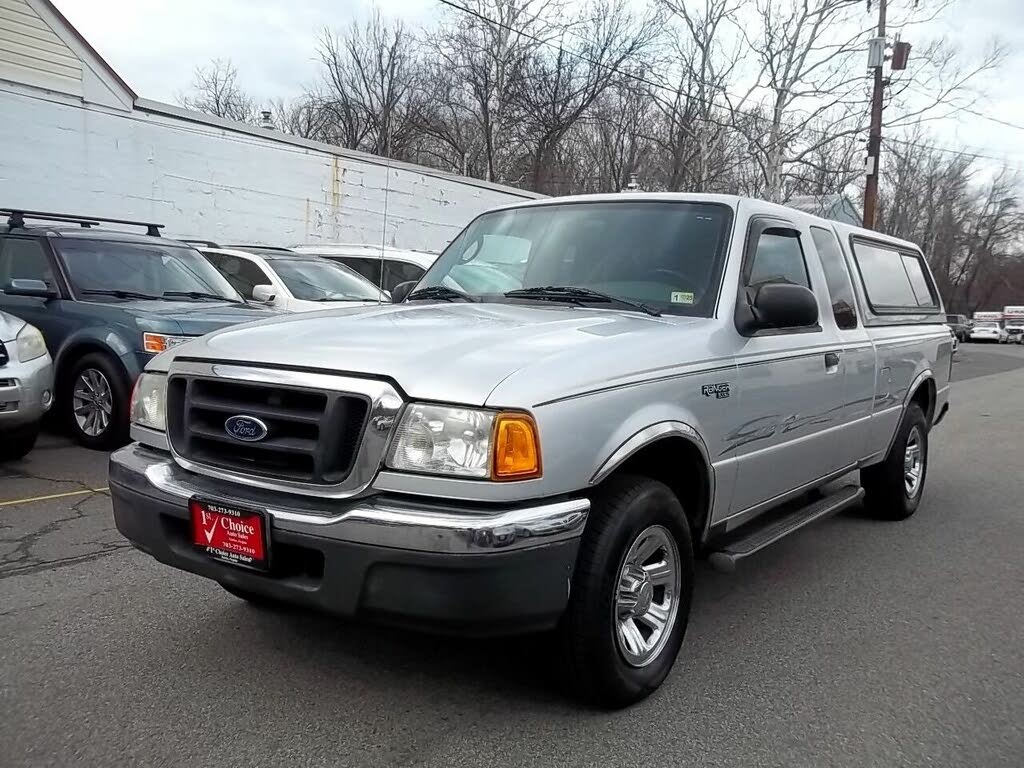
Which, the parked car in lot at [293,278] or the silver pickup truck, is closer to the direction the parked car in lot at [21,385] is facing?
the silver pickup truck

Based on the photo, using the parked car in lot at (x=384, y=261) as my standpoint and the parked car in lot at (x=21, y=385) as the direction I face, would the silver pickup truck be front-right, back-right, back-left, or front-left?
front-left

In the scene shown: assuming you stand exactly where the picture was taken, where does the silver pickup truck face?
facing the viewer and to the left of the viewer

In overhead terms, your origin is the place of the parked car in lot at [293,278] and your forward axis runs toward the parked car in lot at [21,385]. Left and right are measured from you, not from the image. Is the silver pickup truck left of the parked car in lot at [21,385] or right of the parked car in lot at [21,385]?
left

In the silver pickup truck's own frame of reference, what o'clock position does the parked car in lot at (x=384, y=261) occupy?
The parked car in lot is roughly at 4 o'clock from the silver pickup truck.

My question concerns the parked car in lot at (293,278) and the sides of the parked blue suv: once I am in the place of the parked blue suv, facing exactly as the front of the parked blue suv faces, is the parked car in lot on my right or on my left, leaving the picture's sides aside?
on my left

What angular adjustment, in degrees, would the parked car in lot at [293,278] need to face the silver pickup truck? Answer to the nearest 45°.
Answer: approximately 45° to its right

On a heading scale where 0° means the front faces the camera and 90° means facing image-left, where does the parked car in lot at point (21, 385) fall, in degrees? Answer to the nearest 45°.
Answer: approximately 315°

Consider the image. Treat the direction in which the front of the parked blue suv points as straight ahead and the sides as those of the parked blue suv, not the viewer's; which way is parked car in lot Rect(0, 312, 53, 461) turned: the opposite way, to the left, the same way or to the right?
the same way

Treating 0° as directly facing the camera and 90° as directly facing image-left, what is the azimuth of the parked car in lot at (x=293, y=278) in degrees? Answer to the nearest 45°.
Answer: approximately 315°

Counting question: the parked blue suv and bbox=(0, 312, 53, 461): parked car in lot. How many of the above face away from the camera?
0

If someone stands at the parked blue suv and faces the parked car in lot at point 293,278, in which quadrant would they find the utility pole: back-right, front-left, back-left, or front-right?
front-right

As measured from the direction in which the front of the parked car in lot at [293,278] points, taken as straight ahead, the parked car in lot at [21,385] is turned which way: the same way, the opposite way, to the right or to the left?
the same way

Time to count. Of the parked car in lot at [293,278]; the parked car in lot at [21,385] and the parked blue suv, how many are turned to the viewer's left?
0

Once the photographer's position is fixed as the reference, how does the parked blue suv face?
facing the viewer and to the right of the viewer

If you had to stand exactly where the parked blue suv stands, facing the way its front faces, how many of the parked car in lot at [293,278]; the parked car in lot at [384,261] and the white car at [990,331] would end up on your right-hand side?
0

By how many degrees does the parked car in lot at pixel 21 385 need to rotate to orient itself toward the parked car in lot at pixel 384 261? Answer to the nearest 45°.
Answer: approximately 90° to its left
